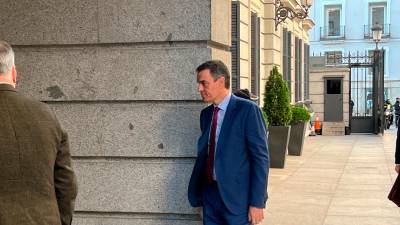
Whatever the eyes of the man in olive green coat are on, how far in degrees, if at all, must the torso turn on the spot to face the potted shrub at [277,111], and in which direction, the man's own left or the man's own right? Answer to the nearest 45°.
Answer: approximately 45° to the man's own right

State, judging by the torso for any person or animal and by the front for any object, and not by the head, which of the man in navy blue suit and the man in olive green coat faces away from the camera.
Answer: the man in olive green coat

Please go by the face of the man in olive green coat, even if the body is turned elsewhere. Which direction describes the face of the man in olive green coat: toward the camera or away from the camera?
away from the camera

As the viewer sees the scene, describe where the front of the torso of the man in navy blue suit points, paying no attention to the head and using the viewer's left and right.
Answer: facing the viewer and to the left of the viewer

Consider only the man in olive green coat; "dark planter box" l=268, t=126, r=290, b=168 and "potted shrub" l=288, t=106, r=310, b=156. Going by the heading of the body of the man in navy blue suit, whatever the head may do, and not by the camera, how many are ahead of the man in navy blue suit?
1

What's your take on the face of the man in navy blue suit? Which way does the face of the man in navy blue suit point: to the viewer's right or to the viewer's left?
to the viewer's left

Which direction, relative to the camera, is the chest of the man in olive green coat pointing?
away from the camera

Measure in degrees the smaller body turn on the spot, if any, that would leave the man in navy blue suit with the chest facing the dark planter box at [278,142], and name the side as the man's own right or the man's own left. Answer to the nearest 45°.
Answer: approximately 135° to the man's own right

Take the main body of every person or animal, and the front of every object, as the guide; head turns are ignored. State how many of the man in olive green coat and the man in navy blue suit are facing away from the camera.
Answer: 1

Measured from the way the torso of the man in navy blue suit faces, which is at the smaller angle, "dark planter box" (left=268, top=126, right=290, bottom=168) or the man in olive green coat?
the man in olive green coat

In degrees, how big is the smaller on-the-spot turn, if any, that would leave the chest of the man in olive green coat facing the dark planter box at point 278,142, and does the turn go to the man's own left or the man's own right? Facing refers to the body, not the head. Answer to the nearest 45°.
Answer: approximately 45° to the man's own right
